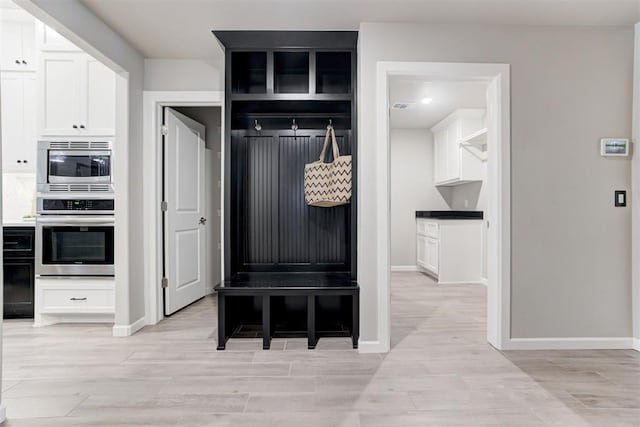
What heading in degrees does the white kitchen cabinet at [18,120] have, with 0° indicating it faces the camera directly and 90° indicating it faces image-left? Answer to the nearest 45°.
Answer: approximately 0°

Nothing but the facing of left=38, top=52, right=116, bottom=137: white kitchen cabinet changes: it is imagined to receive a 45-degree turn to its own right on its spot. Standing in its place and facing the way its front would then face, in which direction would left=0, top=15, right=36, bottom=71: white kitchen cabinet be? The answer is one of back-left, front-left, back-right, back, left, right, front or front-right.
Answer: right

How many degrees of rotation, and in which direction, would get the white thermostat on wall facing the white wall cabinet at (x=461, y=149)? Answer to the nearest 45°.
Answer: approximately 135° to its right

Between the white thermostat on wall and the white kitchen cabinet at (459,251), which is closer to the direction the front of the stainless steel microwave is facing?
the white thermostat on wall

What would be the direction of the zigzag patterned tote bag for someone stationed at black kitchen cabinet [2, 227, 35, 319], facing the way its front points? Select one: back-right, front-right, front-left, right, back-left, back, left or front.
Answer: front-left
